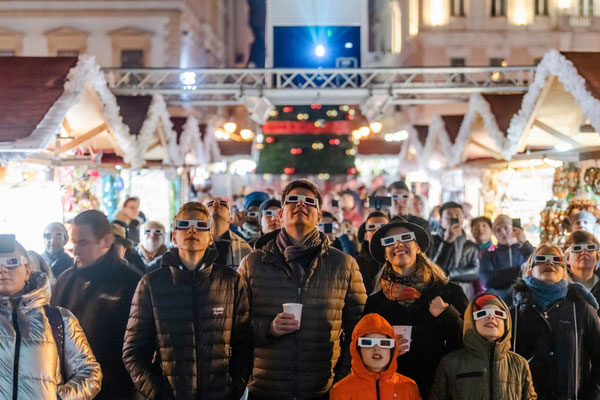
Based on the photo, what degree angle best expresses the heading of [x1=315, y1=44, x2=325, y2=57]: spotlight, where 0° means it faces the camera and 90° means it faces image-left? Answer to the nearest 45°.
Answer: approximately 0°

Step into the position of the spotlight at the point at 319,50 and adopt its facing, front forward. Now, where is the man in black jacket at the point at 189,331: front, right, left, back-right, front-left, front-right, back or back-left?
front

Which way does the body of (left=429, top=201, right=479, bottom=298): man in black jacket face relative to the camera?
toward the camera

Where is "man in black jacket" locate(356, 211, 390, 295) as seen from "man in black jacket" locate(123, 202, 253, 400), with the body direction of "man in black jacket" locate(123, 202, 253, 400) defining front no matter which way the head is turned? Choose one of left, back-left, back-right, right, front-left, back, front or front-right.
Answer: back-left

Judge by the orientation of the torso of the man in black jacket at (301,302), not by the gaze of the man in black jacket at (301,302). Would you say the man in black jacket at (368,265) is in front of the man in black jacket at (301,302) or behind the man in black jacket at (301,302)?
behind

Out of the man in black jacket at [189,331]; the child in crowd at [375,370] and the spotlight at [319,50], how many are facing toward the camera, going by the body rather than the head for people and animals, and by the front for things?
3

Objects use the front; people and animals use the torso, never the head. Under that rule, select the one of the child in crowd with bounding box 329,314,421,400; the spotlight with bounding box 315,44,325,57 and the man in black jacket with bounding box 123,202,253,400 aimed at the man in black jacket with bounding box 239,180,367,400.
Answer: the spotlight

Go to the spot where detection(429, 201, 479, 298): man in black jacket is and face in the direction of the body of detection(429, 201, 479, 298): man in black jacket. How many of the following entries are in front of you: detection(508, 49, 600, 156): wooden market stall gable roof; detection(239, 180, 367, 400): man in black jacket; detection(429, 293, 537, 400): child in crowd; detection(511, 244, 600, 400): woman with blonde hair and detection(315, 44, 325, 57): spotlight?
3

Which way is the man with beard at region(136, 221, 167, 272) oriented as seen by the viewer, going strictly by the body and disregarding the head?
toward the camera

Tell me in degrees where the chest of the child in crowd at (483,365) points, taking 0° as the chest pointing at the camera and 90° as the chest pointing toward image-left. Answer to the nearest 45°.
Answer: approximately 0°

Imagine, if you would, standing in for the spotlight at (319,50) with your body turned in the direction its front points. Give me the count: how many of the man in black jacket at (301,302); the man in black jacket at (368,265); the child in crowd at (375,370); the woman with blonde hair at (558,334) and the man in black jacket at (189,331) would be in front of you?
5
